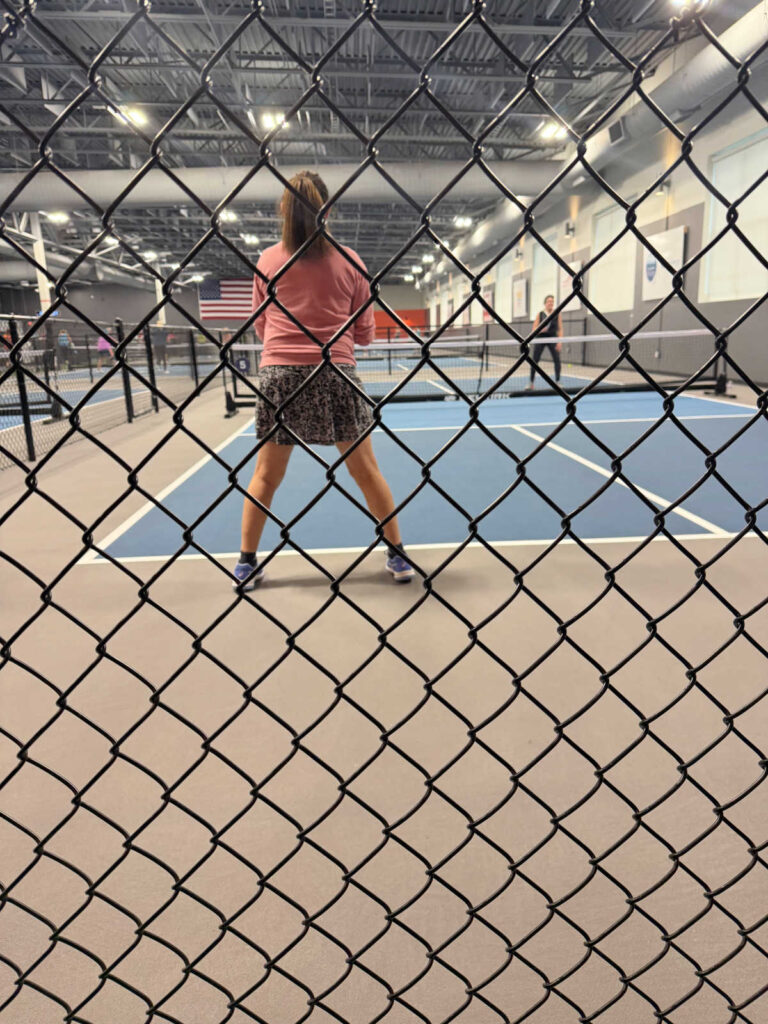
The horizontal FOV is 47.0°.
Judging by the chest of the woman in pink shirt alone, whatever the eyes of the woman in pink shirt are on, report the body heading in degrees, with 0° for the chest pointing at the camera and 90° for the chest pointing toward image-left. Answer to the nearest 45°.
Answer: approximately 180°

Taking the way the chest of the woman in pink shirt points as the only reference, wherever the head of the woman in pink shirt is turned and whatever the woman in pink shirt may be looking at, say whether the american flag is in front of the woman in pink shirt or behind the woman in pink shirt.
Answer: in front

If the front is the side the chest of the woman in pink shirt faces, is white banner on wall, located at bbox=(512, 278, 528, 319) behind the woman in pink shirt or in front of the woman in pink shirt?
in front

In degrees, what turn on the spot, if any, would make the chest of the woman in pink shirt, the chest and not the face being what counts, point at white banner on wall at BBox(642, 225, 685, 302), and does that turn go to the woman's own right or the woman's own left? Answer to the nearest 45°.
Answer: approximately 45° to the woman's own right

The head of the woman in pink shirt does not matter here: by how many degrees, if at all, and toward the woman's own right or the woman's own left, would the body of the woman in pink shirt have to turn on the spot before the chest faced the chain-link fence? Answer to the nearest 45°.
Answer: approximately 180°

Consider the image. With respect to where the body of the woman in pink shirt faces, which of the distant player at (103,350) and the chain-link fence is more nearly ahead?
the distant player

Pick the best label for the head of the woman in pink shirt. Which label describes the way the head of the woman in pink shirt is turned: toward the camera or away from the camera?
away from the camera

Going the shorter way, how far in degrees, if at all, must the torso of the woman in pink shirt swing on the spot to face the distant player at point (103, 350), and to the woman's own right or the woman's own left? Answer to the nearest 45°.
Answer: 0° — they already face them
